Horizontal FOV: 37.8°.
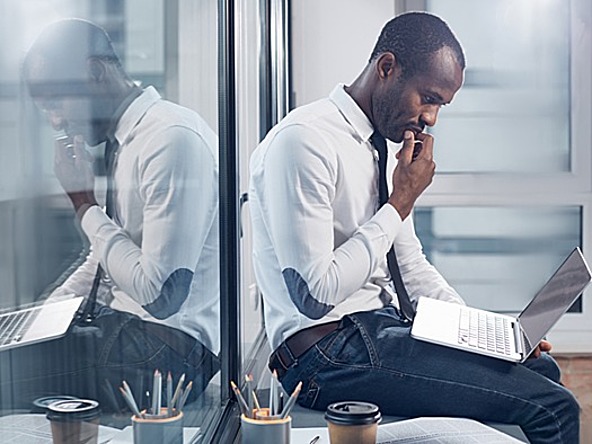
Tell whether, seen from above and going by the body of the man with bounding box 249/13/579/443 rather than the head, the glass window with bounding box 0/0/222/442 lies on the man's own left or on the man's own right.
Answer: on the man's own right

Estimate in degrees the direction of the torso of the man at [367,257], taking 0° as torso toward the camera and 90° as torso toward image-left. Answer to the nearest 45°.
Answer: approximately 270°

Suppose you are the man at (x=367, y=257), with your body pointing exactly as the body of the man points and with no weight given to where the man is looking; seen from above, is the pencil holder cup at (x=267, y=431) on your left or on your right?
on your right
